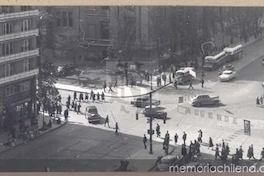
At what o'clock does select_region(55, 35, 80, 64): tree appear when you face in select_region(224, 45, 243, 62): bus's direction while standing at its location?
The tree is roughly at 1 o'clock from the bus.

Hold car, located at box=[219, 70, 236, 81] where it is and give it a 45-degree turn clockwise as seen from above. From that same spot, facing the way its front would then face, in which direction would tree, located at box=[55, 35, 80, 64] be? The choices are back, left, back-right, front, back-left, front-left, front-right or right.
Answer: front

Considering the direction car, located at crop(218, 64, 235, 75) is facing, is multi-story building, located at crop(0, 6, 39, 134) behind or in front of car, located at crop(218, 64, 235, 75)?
in front

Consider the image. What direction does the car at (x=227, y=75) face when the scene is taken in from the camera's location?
facing the viewer and to the left of the viewer

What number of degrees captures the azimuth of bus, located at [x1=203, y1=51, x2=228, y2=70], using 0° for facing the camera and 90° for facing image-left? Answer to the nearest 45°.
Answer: approximately 45°

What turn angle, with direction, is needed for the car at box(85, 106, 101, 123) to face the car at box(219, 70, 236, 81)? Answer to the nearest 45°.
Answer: approximately 135° to its left

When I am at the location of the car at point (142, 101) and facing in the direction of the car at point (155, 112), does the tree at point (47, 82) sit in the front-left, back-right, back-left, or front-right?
back-right
